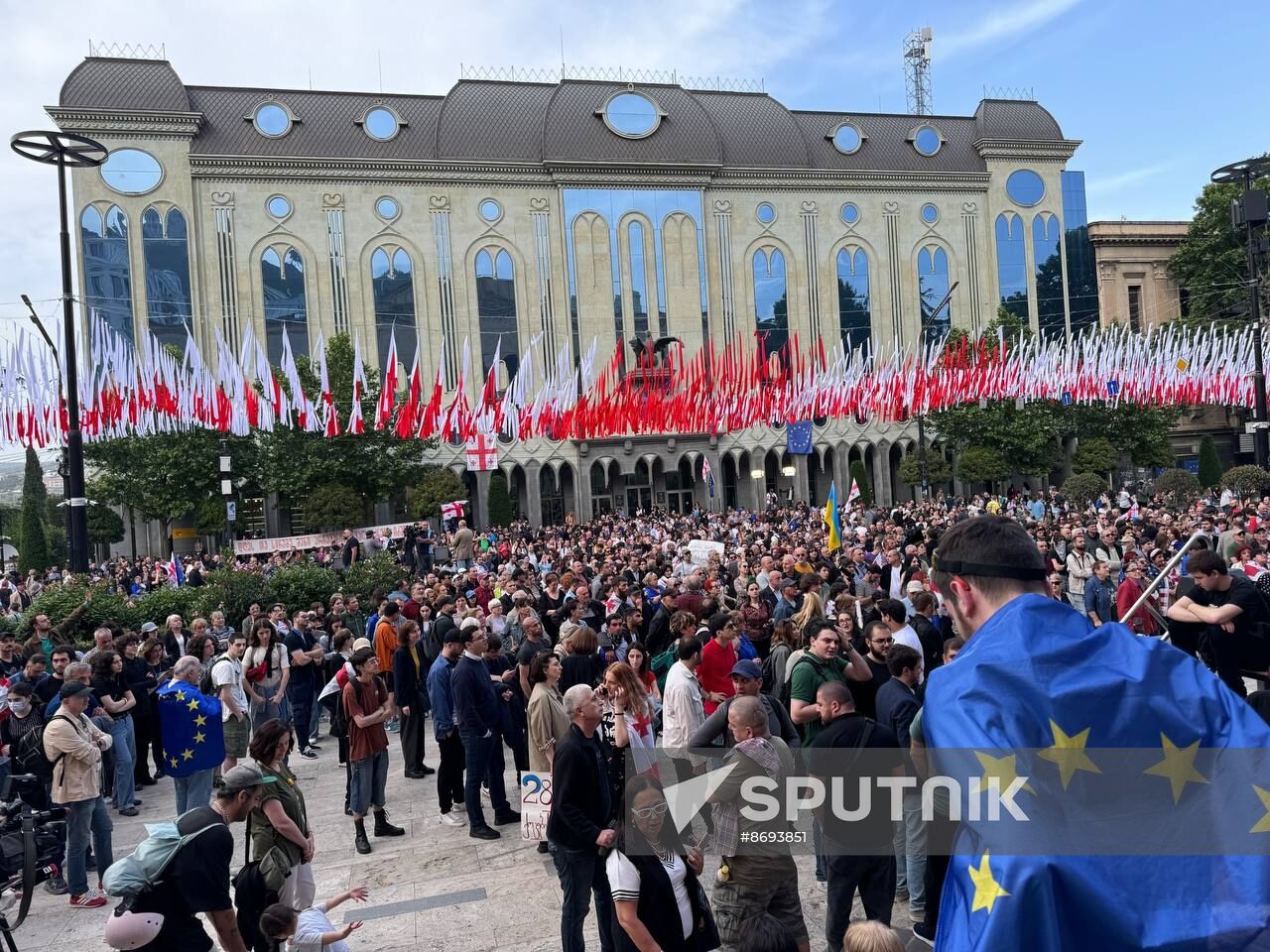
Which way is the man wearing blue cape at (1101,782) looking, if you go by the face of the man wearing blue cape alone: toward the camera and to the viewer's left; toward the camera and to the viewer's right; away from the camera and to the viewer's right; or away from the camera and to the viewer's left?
away from the camera and to the viewer's left

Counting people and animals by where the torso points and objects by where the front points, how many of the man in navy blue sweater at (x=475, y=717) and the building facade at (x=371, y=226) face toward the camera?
1

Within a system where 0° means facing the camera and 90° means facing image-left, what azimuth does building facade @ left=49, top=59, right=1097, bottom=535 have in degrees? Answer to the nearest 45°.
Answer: approximately 0°

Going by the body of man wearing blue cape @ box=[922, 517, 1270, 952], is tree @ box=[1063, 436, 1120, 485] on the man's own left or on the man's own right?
on the man's own right

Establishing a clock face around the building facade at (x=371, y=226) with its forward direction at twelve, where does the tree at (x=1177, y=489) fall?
The tree is roughly at 10 o'clock from the building facade.

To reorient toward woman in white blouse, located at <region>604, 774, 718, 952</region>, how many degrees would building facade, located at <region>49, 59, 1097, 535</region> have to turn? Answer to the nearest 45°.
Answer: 0° — it already faces them

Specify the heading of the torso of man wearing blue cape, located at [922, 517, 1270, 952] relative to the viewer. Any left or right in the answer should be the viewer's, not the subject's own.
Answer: facing away from the viewer and to the left of the viewer

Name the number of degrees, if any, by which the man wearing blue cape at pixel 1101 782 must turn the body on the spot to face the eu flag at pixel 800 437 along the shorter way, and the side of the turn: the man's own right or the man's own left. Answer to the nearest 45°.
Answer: approximately 45° to the man's own right
